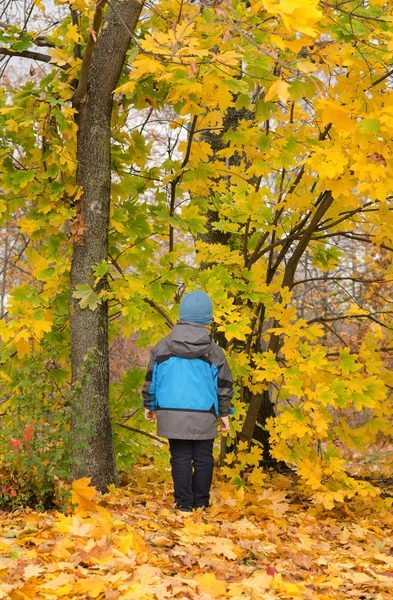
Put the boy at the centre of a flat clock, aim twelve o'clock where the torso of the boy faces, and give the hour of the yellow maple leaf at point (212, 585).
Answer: The yellow maple leaf is roughly at 6 o'clock from the boy.

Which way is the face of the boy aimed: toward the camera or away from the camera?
away from the camera

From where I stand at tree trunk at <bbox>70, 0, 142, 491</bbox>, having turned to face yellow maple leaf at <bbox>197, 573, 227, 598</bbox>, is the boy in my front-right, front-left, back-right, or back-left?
front-left

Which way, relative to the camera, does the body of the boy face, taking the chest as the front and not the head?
away from the camera
